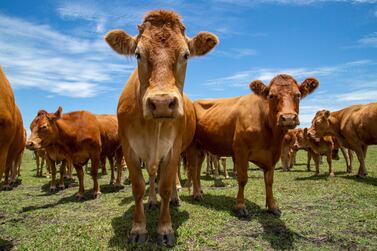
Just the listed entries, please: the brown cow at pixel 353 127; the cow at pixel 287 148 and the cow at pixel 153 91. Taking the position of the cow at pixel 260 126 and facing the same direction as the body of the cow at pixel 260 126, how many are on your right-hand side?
1

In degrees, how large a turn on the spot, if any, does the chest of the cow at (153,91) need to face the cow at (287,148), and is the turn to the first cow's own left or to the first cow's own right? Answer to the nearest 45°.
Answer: approximately 135° to the first cow's own left

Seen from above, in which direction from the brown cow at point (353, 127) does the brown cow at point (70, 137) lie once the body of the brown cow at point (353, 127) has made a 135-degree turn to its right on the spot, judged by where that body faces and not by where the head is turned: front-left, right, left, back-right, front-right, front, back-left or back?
back

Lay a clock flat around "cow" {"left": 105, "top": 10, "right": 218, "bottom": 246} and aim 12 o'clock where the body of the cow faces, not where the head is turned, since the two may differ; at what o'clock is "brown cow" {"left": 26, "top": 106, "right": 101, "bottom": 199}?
The brown cow is roughly at 5 o'clock from the cow.

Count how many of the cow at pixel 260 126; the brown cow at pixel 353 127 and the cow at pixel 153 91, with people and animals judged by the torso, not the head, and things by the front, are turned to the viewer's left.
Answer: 1

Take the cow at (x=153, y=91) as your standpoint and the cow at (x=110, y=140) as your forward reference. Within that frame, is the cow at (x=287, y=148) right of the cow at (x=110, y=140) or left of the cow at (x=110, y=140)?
right

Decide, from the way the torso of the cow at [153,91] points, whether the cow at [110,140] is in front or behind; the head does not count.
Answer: behind

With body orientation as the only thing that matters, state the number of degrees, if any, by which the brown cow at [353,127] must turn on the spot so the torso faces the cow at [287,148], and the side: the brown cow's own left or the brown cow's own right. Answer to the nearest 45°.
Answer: approximately 45° to the brown cow's own right

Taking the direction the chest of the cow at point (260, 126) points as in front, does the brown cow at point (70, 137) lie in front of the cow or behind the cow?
behind

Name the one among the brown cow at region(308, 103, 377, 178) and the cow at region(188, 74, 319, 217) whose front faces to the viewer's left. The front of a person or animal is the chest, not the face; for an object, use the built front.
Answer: the brown cow

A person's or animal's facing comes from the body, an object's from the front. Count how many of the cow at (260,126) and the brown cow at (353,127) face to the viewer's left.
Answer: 1

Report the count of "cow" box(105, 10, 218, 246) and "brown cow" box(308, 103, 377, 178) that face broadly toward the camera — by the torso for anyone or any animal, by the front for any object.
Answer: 1

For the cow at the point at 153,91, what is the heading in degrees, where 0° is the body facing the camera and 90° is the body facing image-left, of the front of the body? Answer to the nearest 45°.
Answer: approximately 0°

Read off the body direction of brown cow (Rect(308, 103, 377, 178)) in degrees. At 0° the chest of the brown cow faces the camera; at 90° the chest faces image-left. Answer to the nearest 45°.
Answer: approximately 90°
